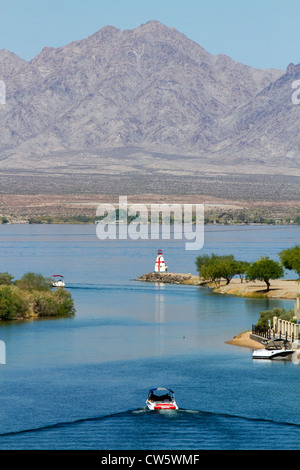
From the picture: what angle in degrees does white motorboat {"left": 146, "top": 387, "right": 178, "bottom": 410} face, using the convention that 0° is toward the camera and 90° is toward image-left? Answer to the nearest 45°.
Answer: approximately 180°

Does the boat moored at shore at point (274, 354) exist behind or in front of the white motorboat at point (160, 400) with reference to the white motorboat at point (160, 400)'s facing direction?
in front
